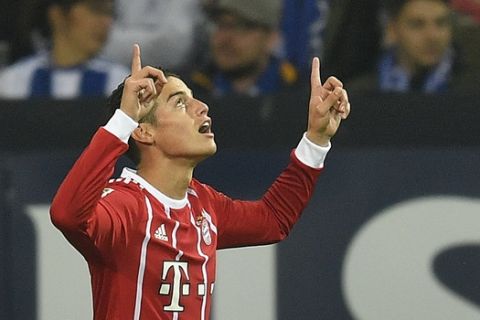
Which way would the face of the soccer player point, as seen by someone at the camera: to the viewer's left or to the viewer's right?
to the viewer's right

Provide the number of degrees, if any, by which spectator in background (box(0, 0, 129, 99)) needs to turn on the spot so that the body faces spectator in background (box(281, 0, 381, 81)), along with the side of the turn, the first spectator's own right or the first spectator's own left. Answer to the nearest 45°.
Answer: approximately 45° to the first spectator's own left

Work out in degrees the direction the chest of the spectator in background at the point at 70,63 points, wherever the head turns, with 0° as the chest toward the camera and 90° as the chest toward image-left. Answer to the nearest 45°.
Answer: approximately 315°

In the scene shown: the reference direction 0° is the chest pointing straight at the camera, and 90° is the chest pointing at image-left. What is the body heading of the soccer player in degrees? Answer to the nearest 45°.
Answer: approximately 315°
